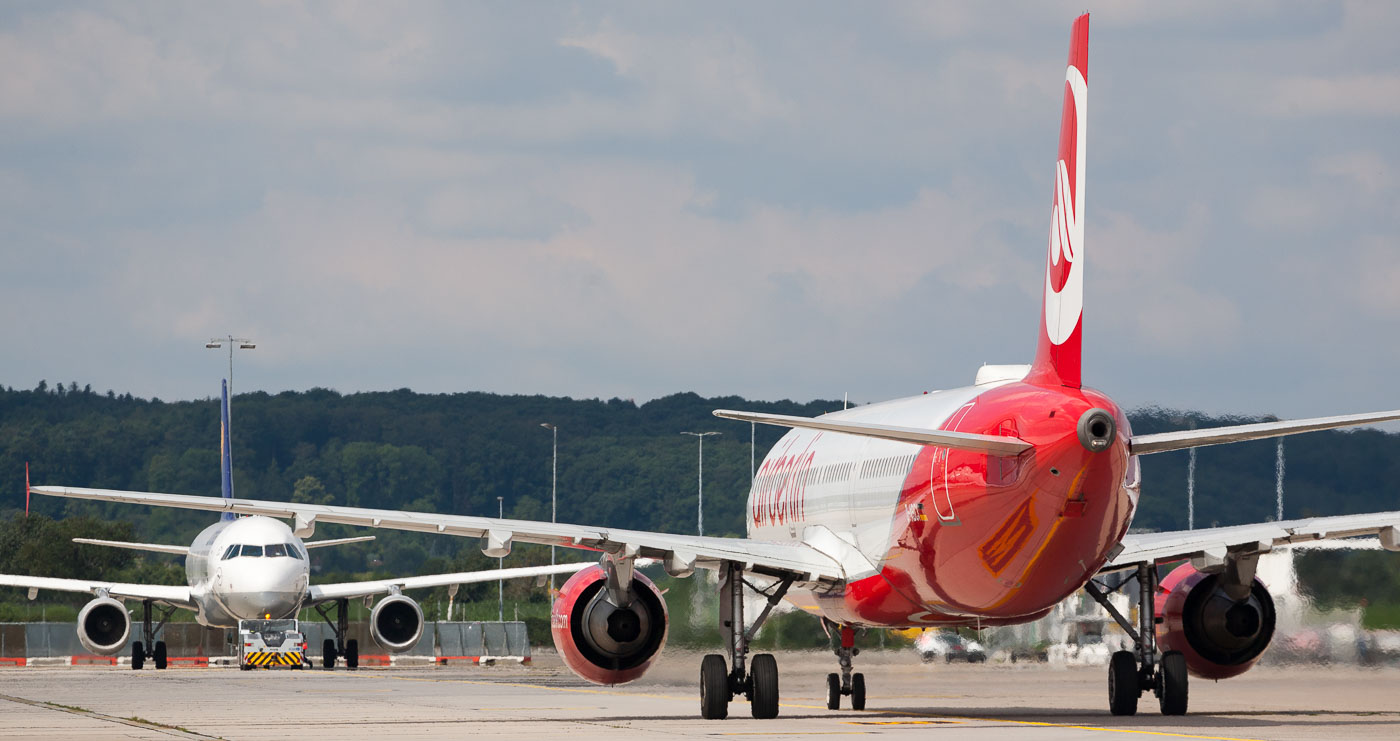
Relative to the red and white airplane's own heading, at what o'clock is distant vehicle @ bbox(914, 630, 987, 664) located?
The distant vehicle is roughly at 12 o'clock from the red and white airplane.

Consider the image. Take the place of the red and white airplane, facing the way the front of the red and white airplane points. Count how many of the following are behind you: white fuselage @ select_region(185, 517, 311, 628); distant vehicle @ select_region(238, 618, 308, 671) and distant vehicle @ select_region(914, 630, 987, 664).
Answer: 0

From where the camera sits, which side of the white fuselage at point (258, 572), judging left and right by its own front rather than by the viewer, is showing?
front

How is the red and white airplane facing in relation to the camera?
away from the camera

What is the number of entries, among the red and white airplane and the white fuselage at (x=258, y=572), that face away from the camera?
1

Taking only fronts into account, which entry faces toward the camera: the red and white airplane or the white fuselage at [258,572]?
the white fuselage

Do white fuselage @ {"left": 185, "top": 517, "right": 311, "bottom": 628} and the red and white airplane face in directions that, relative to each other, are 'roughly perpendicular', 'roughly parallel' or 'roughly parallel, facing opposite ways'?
roughly parallel, facing opposite ways

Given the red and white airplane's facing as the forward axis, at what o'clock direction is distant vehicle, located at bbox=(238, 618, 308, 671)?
The distant vehicle is roughly at 11 o'clock from the red and white airplane.

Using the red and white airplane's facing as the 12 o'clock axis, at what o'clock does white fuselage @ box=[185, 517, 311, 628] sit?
The white fuselage is roughly at 11 o'clock from the red and white airplane.
